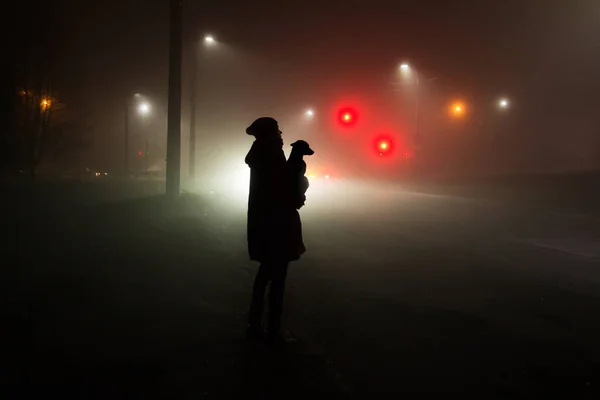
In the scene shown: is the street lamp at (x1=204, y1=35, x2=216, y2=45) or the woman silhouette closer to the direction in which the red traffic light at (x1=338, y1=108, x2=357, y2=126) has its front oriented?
the woman silhouette

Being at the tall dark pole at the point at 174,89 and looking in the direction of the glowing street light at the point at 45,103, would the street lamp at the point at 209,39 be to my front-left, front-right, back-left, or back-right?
front-right

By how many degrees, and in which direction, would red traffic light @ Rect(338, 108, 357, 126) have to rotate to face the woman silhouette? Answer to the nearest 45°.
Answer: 0° — it already faces them

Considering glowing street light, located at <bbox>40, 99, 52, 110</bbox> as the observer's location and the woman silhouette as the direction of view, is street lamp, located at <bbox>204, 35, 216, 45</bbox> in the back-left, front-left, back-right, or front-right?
front-left

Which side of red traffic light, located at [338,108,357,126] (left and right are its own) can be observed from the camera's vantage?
front

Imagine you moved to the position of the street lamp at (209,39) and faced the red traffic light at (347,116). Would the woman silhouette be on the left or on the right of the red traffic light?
right

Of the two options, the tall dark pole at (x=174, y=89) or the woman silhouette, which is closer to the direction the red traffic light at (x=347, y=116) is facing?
the woman silhouette

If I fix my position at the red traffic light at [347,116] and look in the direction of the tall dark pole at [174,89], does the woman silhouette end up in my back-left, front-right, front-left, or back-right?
front-left

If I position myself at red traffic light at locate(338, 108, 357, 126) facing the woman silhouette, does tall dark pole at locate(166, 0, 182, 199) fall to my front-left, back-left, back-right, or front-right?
front-right

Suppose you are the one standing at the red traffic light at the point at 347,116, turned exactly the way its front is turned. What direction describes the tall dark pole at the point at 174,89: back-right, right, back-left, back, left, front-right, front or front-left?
front-right
